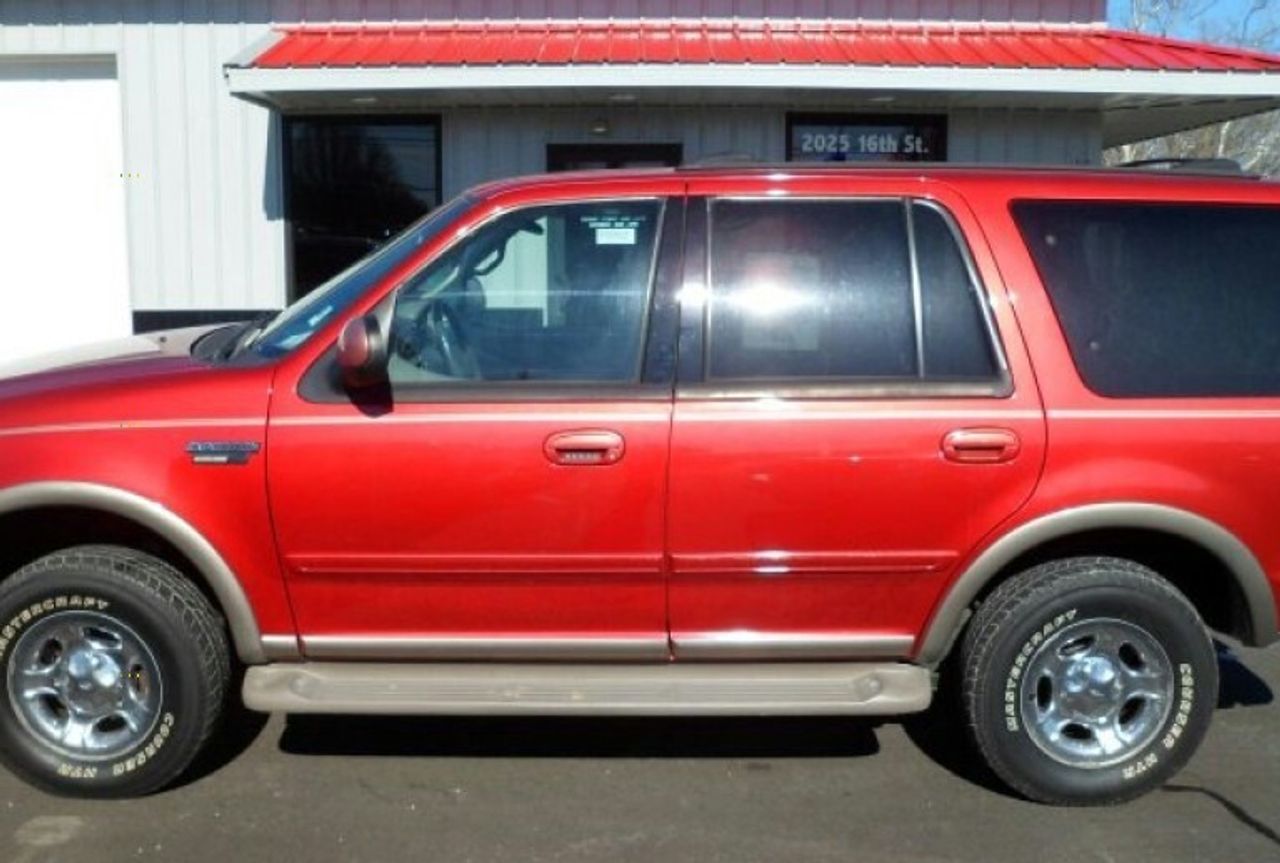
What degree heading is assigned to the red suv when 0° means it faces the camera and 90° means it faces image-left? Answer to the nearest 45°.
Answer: approximately 90°
